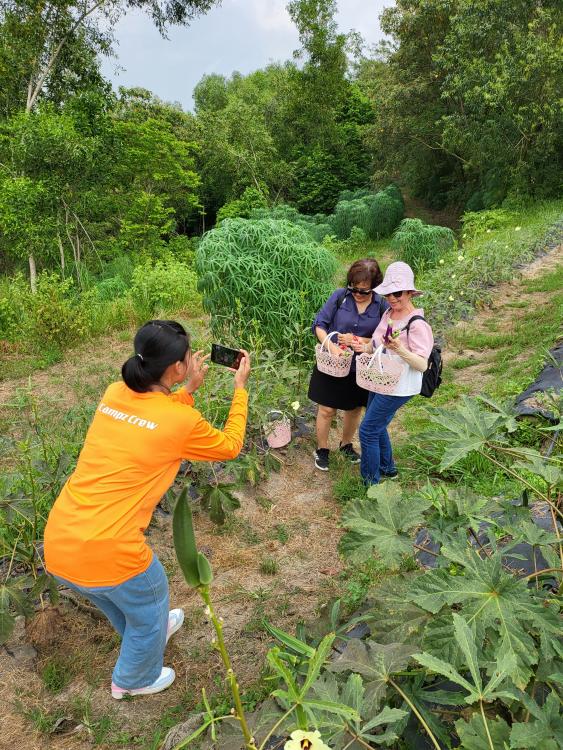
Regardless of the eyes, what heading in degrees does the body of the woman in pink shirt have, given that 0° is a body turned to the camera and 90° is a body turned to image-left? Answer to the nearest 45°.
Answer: approximately 45°

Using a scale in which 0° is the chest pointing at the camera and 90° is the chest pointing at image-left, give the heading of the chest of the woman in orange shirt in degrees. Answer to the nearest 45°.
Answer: approximately 225°

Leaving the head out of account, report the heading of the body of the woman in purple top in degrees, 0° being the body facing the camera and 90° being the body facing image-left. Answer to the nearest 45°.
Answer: approximately 0°

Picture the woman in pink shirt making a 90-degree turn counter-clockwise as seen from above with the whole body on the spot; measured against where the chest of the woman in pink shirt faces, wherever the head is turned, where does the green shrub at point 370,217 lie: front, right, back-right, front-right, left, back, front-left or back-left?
back-left

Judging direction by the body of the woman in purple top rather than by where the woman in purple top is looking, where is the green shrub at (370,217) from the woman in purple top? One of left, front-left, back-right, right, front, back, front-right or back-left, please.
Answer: back

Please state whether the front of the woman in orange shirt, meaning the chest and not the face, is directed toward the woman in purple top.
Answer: yes

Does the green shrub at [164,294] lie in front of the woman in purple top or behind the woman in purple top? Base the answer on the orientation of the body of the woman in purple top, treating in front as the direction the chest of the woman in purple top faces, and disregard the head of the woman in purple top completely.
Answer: behind

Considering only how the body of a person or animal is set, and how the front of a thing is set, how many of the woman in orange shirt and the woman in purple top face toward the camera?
1

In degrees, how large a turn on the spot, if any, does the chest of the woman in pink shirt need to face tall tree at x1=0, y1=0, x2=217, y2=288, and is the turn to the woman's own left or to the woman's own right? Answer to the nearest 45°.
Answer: approximately 90° to the woman's own right

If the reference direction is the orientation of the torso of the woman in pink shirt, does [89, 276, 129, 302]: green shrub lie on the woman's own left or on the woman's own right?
on the woman's own right

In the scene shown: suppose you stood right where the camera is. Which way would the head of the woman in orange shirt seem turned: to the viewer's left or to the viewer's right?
to the viewer's right
